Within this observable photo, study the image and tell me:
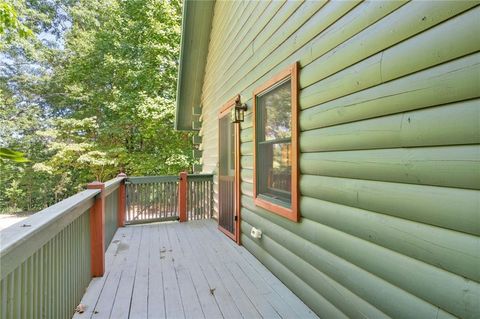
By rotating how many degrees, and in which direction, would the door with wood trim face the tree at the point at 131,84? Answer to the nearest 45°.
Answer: approximately 45° to its right

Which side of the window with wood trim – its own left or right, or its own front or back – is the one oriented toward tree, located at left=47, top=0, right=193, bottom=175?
right

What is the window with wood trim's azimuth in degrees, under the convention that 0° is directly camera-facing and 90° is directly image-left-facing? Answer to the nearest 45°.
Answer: approximately 45°

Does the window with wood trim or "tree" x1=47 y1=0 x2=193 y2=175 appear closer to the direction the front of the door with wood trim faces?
the tree

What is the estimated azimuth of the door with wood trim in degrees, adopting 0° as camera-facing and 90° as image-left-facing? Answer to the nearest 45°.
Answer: approximately 90°

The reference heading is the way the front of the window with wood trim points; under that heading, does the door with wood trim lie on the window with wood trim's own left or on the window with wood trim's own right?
on the window with wood trim's own right

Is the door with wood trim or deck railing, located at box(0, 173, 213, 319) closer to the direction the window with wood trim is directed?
the deck railing

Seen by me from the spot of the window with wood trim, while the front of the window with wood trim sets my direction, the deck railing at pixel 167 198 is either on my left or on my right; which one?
on my right

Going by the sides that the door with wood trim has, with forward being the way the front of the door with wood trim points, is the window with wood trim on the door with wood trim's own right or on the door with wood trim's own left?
on the door with wood trim's own left

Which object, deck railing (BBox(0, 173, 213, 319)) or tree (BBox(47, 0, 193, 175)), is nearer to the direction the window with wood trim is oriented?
the deck railing
